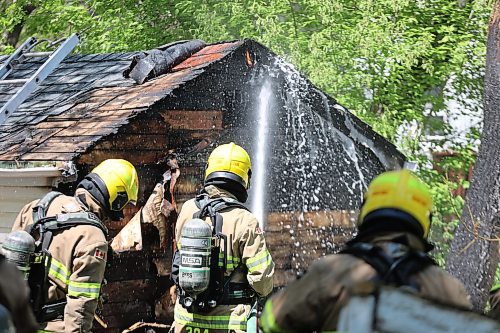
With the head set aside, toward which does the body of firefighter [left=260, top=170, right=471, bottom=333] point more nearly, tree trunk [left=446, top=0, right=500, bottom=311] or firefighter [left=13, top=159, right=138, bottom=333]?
the tree trunk

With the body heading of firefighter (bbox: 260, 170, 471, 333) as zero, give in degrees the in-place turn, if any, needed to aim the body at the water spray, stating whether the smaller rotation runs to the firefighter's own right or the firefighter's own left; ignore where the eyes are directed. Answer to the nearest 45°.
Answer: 0° — they already face it

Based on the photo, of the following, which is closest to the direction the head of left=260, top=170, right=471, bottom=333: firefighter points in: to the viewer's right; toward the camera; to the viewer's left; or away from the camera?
away from the camera

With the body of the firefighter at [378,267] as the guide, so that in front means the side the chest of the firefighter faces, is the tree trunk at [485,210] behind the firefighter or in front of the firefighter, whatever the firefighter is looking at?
in front

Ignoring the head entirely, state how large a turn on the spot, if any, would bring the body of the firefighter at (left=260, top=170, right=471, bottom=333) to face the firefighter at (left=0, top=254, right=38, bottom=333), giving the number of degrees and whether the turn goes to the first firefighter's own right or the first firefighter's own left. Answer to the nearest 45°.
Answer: approximately 135° to the first firefighter's own left

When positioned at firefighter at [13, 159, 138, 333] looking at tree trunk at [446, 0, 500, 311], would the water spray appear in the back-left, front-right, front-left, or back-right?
front-left

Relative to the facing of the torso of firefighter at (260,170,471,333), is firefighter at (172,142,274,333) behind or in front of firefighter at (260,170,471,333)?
in front

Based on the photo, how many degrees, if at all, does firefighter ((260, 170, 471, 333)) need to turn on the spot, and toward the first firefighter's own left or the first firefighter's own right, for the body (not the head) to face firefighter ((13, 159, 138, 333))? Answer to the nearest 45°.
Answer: approximately 45° to the first firefighter's own left

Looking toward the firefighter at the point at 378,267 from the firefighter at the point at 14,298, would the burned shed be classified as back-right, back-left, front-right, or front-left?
front-left

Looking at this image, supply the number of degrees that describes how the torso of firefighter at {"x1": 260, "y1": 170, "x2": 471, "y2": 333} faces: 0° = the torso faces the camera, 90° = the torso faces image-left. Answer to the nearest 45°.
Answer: approximately 180°

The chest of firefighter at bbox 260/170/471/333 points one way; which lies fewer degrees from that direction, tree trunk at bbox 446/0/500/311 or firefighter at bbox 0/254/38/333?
the tree trunk

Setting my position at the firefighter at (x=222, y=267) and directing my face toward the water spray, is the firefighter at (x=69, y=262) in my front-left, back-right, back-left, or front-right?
back-left
